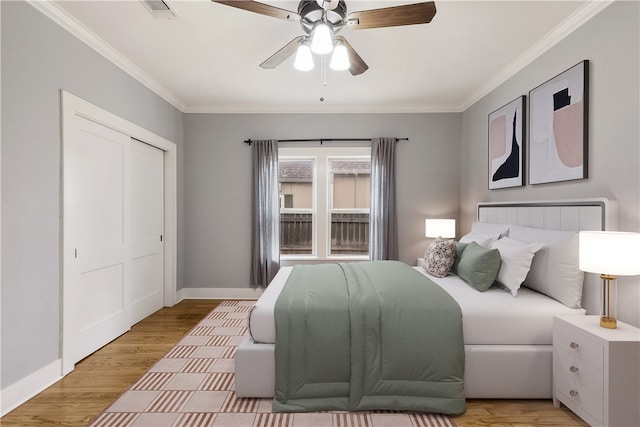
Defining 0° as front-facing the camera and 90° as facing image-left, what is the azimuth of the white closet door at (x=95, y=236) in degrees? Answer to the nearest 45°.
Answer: approximately 315°

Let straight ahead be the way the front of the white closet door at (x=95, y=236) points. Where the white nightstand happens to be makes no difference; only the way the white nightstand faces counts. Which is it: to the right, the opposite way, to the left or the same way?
the opposite way

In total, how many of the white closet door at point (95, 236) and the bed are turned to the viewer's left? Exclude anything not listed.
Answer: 1

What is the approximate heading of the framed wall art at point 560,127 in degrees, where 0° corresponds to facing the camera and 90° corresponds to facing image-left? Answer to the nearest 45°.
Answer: approximately 45°

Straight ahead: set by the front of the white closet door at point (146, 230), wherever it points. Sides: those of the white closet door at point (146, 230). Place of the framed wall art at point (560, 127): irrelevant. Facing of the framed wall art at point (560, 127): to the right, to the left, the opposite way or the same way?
the opposite way

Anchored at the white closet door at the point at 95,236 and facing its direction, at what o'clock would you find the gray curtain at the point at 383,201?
The gray curtain is roughly at 11 o'clock from the white closet door.

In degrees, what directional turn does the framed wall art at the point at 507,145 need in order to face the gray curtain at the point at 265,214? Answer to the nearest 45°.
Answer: approximately 45° to its right

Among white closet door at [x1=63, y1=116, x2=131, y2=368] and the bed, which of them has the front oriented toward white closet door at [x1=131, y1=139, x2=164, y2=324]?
the bed

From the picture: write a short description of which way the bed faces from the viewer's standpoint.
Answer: facing to the left of the viewer

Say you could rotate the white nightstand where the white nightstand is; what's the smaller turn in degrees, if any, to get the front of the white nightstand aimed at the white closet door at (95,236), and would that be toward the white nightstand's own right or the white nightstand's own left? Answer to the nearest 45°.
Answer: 0° — it already faces it

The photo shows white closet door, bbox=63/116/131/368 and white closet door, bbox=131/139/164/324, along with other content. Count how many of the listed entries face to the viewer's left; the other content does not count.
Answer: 0

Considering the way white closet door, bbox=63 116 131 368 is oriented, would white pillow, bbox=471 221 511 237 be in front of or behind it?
in front

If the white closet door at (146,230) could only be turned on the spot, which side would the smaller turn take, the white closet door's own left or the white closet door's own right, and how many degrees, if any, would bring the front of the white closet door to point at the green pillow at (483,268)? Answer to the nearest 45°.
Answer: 0° — it already faces it
